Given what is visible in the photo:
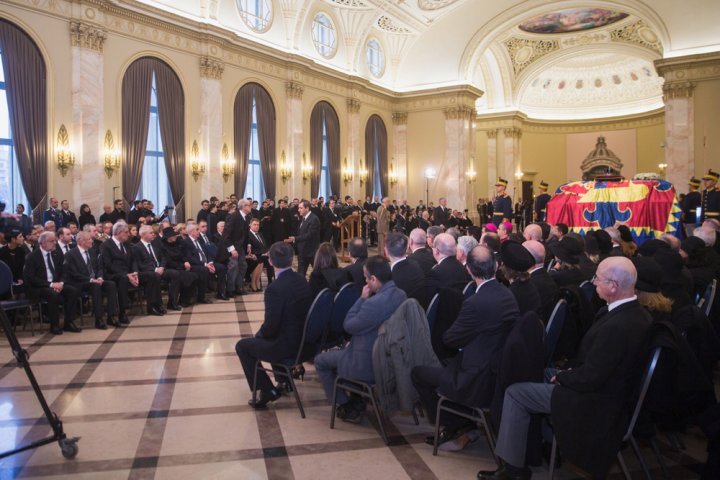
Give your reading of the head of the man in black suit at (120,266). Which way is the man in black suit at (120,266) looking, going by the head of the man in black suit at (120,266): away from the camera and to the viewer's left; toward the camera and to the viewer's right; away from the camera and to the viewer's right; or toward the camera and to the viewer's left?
toward the camera and to the viewer's right

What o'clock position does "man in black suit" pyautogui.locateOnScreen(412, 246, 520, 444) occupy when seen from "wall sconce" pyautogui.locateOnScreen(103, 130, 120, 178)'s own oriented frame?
The man in black suit is roughly at 1 o'clock from the wall sconce.

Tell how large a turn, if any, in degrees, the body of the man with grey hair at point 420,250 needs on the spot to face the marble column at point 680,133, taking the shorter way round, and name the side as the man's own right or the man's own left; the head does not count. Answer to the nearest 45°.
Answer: approximately 90° to the man's own right

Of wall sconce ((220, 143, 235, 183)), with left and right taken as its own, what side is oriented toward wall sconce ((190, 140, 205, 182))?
right

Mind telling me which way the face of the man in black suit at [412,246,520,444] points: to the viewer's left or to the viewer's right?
to the viewer's left

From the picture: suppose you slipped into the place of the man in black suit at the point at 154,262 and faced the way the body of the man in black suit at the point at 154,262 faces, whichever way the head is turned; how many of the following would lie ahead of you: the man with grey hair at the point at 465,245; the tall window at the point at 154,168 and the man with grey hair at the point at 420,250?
2

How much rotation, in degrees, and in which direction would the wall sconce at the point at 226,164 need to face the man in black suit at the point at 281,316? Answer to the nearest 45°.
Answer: approximately 45° to its right

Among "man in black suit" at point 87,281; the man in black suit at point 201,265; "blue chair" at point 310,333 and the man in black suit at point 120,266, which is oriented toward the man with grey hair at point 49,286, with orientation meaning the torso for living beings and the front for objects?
the blue chair

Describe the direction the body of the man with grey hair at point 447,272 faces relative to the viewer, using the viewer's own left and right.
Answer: facing away from the viewer and to the left of the viewer

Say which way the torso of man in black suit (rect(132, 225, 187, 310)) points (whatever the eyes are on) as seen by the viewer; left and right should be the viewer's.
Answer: facing the viewer and to the right of the viewer

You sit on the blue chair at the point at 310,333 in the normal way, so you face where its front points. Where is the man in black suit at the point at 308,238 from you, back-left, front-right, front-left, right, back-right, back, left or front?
front-right

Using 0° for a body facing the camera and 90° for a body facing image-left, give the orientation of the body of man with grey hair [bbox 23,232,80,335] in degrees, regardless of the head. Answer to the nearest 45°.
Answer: approximately 315°

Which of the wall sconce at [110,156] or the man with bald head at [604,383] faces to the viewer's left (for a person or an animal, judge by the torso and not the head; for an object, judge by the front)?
the man with bald head
